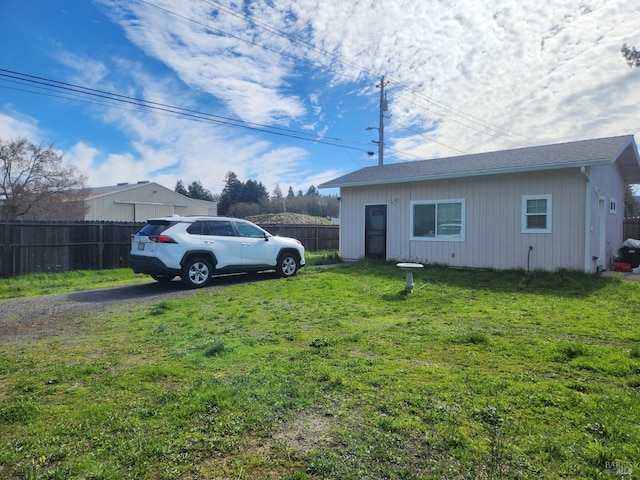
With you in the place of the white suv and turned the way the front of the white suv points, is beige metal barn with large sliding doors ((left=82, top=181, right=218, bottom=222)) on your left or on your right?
on your left

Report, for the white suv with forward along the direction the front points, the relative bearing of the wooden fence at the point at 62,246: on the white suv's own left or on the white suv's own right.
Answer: on the white suv's own left

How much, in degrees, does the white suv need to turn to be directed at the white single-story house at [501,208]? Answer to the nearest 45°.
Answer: approximately 45° to its right

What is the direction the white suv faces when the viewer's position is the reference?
facing away from the viewer and to the right of the viewer

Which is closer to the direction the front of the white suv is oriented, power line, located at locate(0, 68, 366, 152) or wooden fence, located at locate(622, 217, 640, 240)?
the wooden fence

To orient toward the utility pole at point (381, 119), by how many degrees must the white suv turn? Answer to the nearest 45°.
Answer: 0° — it already faces it

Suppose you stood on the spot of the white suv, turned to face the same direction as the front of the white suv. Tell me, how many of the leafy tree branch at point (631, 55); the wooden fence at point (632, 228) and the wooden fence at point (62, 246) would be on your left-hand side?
1
